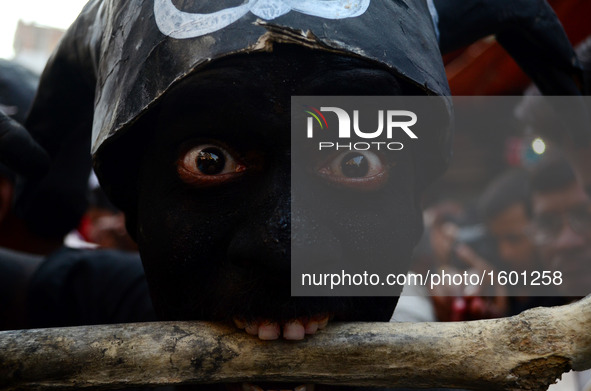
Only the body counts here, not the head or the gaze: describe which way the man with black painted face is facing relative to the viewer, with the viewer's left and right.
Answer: facing the viewer
